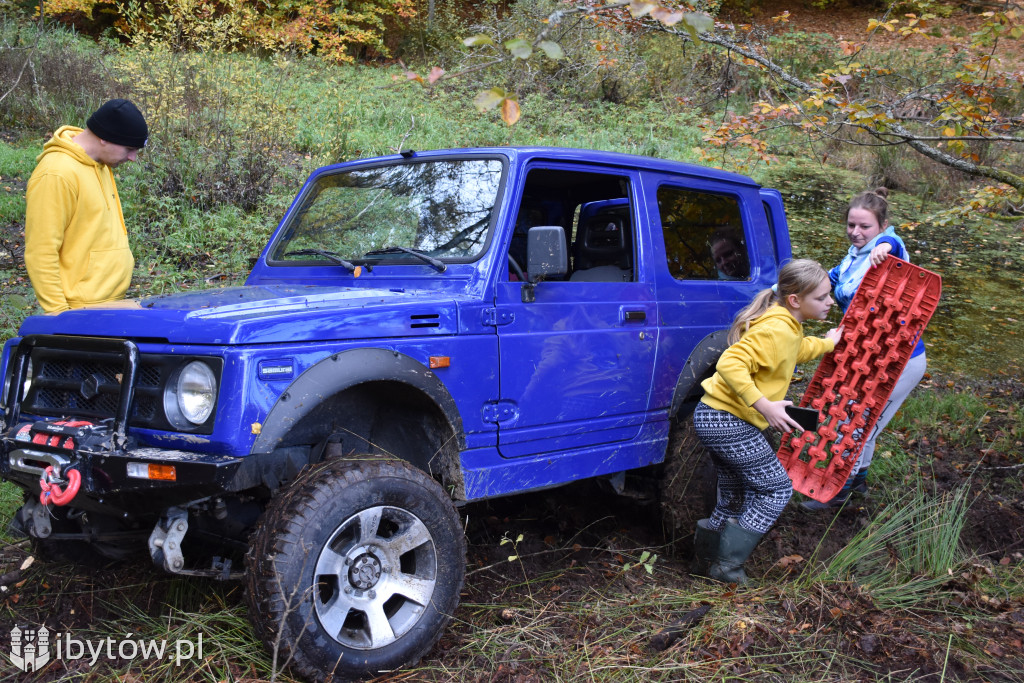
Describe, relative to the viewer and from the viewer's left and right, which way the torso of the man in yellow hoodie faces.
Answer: facing the viewer and to the right of the viewer

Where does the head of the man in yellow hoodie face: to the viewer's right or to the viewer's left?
to the viewer's right

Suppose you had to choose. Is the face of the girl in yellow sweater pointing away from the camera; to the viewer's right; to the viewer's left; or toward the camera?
to the viewer's right

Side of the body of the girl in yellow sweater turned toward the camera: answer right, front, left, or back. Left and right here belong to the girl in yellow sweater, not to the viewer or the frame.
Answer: right

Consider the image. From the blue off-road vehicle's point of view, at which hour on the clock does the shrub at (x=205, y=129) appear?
The shrub is roughly at 4 o'clock from the blue off-road vehicle.

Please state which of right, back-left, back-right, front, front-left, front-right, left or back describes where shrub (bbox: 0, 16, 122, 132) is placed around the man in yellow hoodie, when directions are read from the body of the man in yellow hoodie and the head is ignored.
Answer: back-left

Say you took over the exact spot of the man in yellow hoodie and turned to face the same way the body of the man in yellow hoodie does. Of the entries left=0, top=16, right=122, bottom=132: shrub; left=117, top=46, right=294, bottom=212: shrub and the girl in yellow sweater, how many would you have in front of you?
1

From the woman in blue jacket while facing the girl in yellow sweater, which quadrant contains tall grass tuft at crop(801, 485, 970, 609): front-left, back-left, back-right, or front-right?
front-left

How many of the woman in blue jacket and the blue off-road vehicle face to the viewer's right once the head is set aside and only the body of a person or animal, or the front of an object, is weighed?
0

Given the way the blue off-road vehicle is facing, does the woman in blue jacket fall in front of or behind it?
behind

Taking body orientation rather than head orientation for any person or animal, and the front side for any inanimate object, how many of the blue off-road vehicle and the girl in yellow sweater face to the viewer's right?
1

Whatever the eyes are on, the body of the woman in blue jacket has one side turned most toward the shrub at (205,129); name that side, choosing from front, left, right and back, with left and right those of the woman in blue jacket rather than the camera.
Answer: right

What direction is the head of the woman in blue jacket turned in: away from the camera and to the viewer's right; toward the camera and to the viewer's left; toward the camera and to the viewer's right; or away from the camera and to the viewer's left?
toward the camera and to the viewer's left

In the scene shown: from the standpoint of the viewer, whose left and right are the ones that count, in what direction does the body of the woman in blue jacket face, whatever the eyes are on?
facing the viewer and to the left of the viewer
